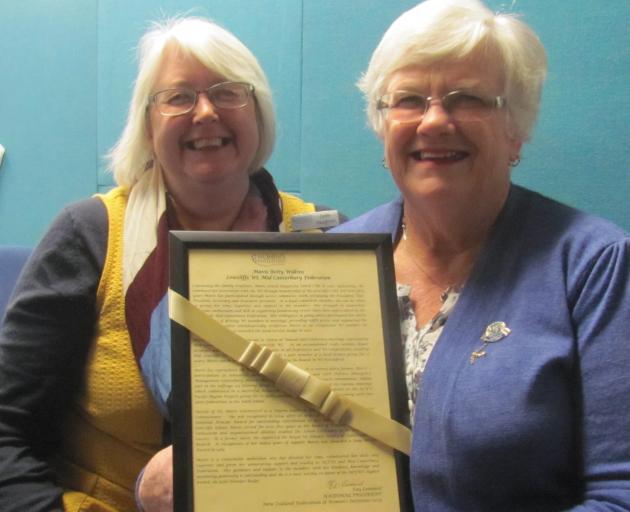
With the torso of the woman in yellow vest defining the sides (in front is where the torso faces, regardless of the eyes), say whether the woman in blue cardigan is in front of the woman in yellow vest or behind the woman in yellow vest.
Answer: in front

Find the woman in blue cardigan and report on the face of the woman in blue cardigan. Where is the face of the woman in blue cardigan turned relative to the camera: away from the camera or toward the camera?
toward the camera

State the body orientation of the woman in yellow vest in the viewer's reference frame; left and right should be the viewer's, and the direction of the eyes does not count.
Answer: facing the viewer and to the right of the viewer

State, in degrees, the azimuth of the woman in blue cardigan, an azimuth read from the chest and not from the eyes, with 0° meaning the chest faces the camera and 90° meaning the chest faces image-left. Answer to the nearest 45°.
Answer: approximately 45°

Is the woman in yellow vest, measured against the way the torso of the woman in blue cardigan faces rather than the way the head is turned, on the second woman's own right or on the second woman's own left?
on the second woman's own right

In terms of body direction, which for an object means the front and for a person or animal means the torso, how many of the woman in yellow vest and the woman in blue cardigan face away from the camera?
0

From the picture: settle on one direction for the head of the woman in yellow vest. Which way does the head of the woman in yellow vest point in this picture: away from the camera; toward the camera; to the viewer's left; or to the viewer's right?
toward the camera
